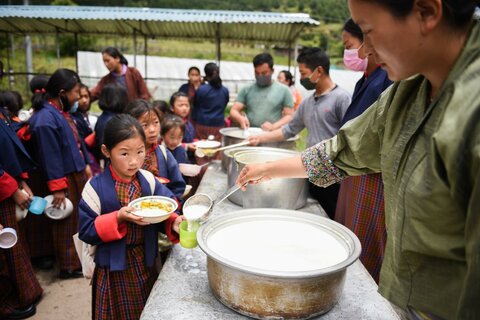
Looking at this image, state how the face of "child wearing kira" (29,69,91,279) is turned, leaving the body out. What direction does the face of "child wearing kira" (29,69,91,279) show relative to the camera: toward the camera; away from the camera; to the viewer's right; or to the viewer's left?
to the viewer's right

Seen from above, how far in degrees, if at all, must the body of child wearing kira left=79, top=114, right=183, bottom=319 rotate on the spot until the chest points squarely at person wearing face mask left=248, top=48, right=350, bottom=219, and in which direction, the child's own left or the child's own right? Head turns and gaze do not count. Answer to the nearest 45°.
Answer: approximately 90° to the child's own left

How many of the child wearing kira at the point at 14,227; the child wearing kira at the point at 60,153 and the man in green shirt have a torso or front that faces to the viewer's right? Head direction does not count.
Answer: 2

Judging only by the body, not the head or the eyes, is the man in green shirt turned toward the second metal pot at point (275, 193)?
yes

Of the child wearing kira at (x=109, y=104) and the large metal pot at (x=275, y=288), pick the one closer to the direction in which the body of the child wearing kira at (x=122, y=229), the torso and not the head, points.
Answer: the large metal pot

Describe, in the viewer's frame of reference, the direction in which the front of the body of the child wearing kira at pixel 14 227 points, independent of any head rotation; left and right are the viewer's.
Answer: facing to the right of the viewer

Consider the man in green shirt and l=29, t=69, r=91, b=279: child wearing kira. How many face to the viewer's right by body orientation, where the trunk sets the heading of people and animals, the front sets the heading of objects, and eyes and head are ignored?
1
